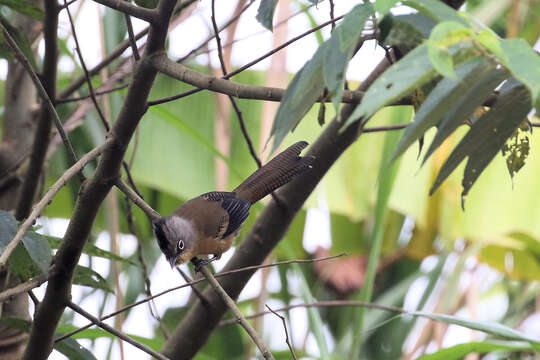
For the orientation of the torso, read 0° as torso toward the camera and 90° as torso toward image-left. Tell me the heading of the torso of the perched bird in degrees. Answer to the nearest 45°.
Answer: approximately 45°

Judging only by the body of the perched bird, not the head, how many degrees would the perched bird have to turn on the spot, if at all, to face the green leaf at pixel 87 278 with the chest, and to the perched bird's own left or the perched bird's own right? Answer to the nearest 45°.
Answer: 0° — it already faces it

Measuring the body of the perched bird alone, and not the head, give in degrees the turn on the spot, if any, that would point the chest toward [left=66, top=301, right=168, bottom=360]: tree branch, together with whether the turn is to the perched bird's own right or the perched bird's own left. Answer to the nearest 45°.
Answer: approximately 45° to the perched bird's own left

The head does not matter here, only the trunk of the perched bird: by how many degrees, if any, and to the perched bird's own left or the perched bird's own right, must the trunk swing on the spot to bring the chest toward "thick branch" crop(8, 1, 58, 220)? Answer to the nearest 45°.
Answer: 0° — it already faces it
